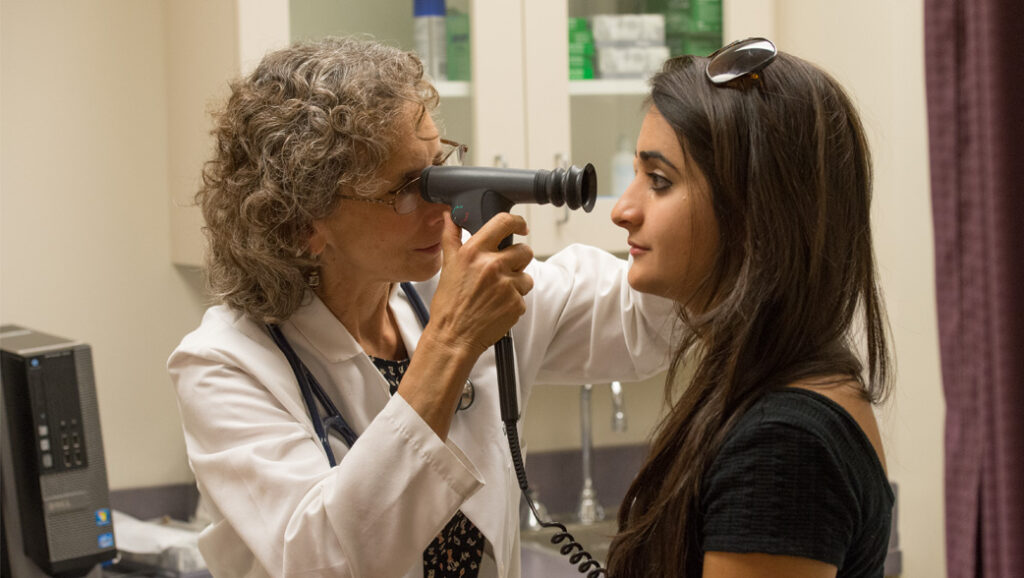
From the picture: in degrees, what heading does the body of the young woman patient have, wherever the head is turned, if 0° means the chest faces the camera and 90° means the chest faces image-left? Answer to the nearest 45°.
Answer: approximately 90°

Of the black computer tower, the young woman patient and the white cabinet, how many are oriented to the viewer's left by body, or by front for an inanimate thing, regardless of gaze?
1

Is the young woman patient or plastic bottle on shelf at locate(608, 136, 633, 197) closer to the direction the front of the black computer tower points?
the young woman patient

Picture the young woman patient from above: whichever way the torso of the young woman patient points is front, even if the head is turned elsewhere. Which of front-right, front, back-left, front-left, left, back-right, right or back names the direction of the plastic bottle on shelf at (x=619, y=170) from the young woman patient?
right

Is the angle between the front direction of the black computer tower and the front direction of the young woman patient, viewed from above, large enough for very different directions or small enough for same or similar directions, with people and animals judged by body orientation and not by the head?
very different directions

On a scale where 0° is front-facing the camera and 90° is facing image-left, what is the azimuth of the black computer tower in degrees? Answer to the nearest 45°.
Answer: approximately 315°

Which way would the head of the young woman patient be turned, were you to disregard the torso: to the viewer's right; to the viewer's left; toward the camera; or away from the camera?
to the viewer's left

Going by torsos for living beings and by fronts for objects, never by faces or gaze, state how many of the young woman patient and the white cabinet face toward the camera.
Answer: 1

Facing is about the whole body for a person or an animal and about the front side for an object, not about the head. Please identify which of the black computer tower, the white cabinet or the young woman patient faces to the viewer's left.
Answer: the young woman patient

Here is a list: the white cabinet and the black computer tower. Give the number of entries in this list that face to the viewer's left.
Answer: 0
